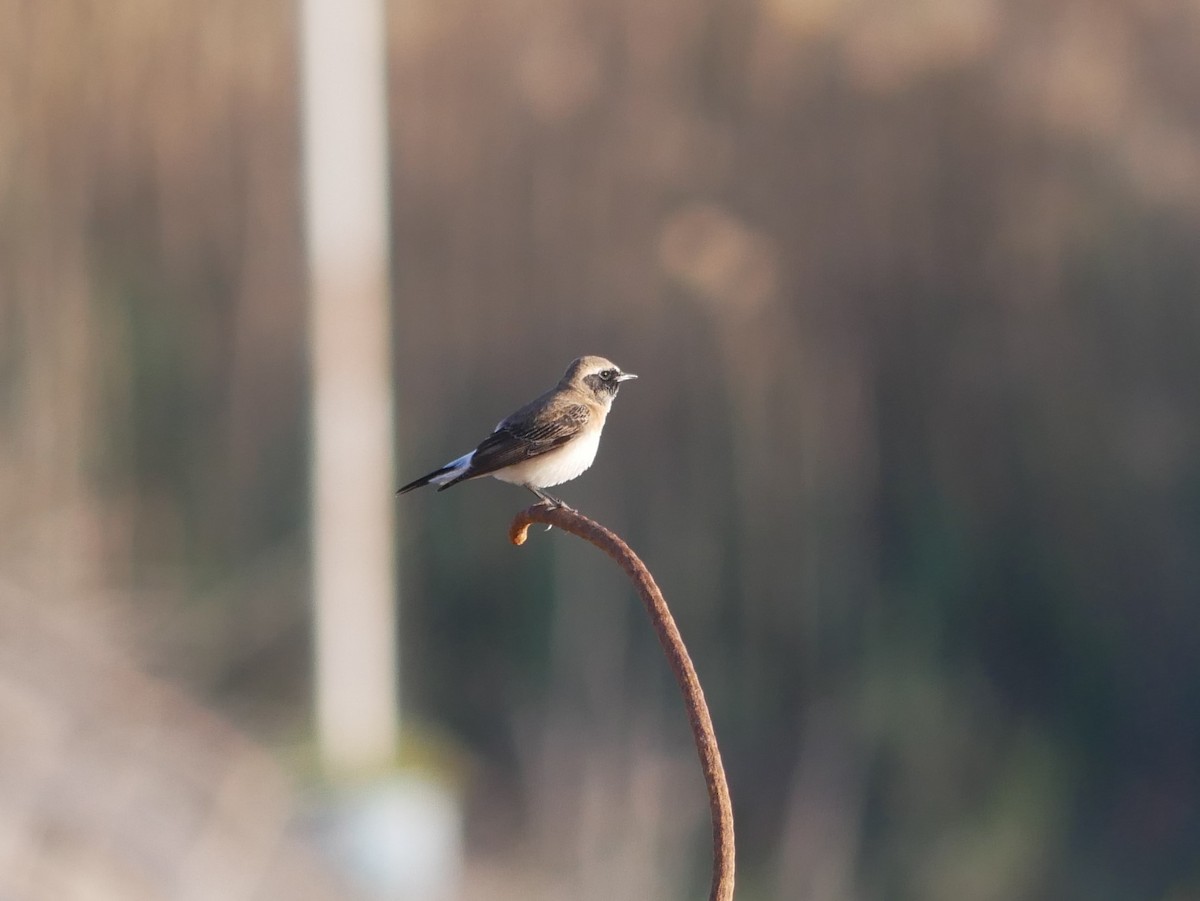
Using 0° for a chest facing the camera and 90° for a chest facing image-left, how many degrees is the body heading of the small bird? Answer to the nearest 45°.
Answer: approximately 270°
